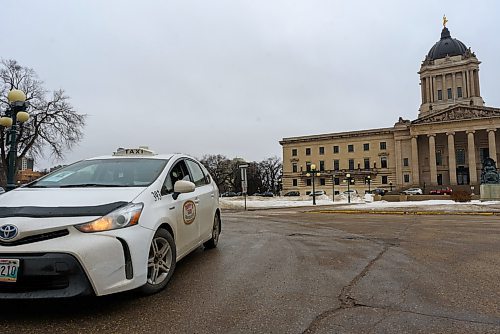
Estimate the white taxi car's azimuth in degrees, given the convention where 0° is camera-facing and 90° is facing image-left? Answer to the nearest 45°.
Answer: approximately 45°

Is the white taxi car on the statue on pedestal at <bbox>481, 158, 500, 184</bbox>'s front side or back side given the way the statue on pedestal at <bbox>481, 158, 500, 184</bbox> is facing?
on the front side

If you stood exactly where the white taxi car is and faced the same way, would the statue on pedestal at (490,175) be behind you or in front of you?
behind

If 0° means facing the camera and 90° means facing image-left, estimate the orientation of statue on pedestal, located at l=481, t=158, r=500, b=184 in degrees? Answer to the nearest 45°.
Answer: approximately 0°

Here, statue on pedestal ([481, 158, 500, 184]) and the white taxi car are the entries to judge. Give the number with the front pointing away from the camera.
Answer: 0
